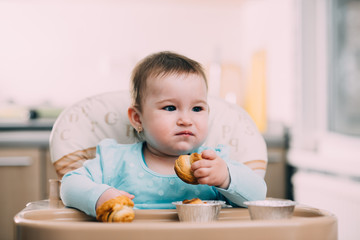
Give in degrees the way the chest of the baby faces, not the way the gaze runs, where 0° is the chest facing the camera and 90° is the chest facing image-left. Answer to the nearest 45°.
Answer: approximately 0°

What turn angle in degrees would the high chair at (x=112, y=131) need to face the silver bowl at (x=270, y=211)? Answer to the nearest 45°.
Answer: approximately 45° to its left
